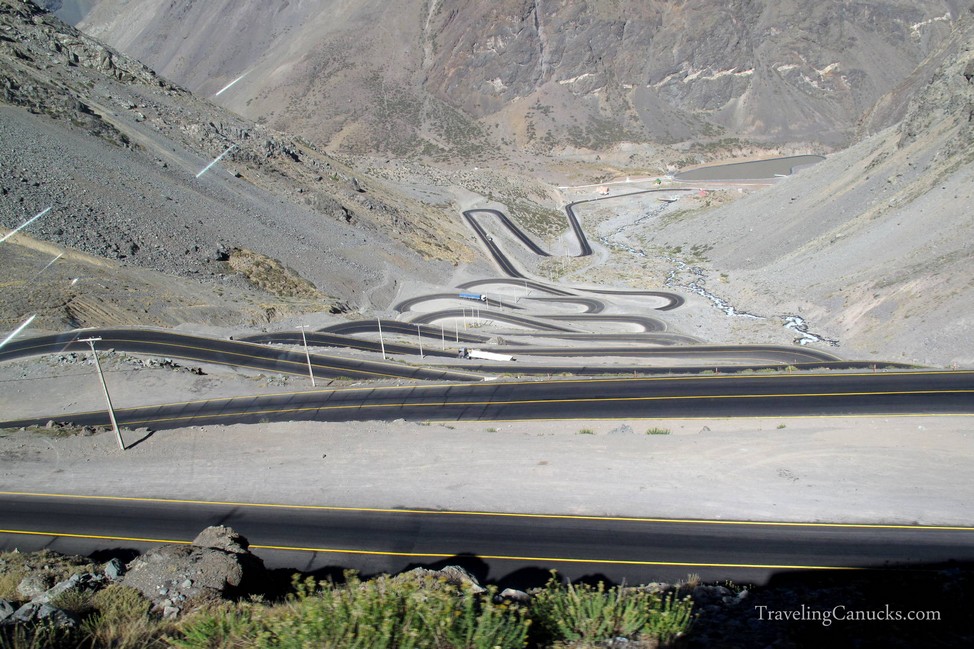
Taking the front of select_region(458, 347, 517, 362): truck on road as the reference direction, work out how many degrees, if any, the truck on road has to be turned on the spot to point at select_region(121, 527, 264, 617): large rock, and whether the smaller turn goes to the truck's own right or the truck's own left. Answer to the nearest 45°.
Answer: approximately 90° to the truck's own left

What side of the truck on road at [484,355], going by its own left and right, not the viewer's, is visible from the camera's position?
left

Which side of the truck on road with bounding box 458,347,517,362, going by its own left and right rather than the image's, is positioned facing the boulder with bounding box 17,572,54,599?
left

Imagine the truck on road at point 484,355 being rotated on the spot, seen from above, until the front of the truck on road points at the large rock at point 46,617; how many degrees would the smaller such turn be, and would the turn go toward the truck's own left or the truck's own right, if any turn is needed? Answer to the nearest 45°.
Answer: approximately 90° to the truck's own left

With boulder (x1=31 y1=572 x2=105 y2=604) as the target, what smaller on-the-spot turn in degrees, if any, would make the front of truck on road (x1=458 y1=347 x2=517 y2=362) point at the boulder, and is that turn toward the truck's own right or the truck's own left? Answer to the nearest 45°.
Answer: approximately 90° to the truck's own left

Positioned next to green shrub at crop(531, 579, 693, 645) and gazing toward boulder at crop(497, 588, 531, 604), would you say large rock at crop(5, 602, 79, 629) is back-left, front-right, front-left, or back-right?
front-left

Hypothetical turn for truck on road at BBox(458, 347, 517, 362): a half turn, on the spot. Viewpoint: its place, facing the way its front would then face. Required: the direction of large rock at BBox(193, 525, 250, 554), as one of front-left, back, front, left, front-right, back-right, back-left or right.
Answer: right

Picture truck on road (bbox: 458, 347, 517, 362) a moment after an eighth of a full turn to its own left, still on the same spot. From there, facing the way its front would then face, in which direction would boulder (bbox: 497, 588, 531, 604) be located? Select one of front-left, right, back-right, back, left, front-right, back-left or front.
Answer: front-left

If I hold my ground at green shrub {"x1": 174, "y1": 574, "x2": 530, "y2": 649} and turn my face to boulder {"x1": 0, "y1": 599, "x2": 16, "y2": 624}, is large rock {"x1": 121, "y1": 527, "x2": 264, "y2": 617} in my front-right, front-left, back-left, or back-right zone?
front-right

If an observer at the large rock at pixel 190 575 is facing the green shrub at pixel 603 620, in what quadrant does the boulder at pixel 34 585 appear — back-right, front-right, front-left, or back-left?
back-right

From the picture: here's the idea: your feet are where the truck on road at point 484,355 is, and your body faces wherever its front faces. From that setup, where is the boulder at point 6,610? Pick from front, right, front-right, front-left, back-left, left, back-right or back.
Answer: left

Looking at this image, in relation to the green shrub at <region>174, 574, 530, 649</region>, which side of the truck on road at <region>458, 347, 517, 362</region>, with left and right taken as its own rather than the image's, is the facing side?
left
